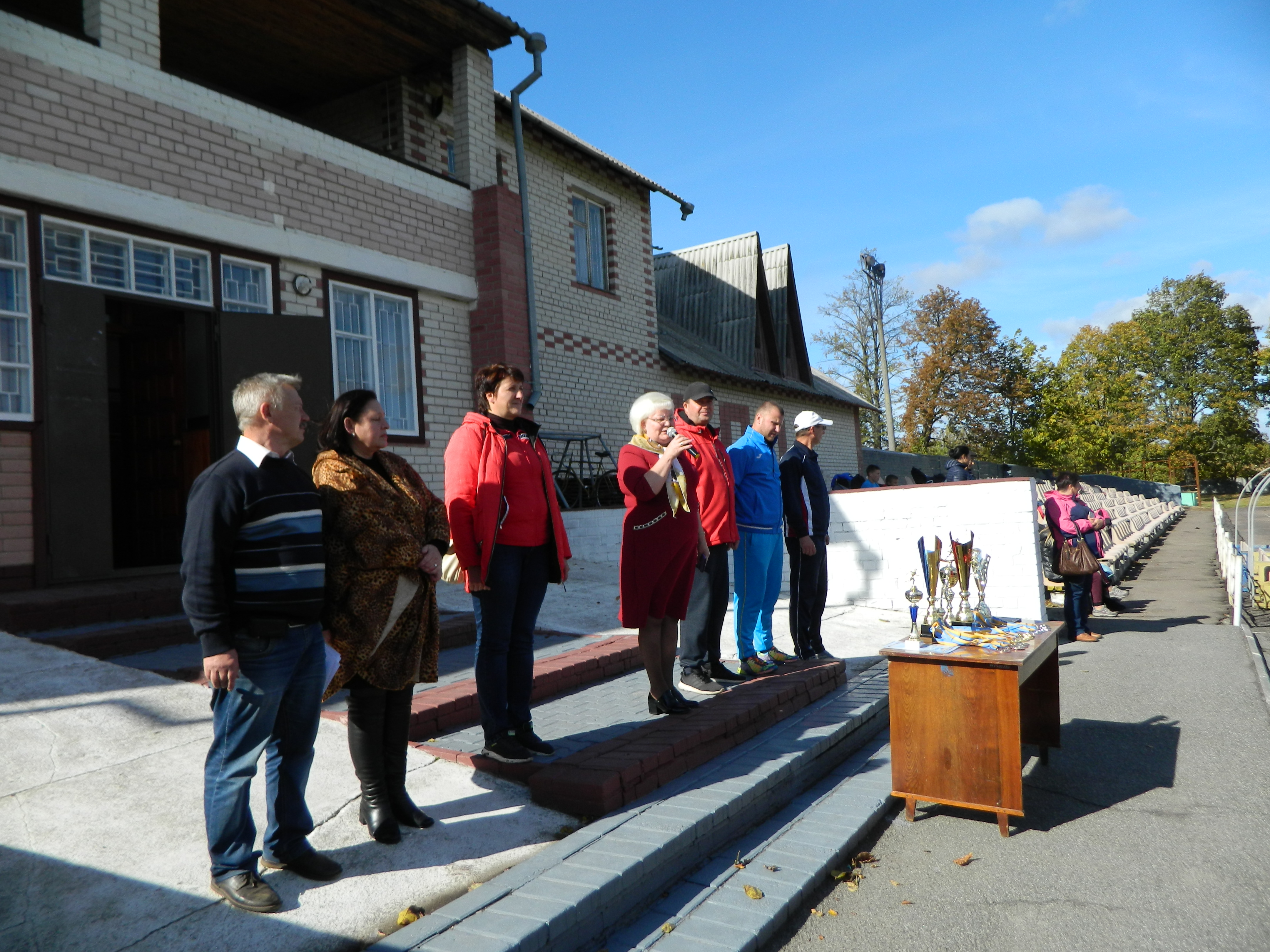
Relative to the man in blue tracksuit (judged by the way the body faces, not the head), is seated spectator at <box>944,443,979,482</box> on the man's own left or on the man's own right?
on the man's own left

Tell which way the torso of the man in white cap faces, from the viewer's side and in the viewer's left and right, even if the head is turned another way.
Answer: facing to the right of the viewer

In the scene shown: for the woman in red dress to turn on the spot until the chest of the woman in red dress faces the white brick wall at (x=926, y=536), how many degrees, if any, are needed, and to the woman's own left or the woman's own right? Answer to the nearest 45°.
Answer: approximately 90° to the woman's own left

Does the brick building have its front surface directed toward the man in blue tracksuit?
yes

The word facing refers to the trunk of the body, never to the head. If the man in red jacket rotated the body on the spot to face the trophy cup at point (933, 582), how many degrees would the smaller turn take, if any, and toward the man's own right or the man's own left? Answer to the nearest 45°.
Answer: approximately 45° to the man's own left

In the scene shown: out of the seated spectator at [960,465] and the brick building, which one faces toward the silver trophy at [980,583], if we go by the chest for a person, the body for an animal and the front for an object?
the brick building

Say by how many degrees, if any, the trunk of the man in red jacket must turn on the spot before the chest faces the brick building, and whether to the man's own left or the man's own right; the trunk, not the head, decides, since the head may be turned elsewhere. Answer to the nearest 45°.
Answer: approximately 180°

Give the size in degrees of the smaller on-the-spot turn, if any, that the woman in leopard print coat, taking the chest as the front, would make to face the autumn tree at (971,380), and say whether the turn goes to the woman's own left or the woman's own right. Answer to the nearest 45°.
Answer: approximately 90° to the woman's own left
